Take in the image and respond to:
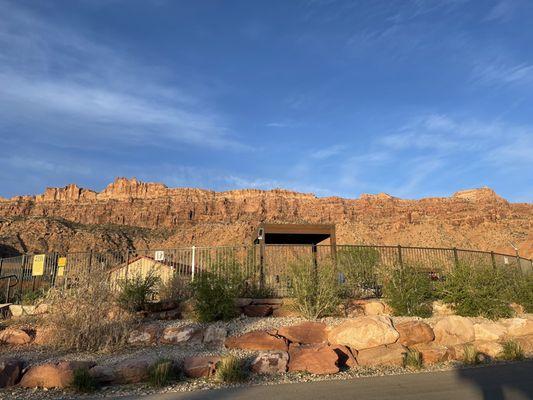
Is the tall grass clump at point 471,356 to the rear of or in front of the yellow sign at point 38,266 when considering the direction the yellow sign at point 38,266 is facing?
in front

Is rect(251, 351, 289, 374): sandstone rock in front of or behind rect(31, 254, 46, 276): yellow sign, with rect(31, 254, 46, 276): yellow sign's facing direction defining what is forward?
in front

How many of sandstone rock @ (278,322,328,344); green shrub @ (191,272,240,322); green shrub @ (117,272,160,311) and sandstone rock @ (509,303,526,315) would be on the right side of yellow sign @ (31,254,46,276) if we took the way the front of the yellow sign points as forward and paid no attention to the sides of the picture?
0

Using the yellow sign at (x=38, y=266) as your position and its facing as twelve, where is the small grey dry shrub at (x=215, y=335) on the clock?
The small grey dry shrub is roughly at 11 o'clock from the yellow sign.

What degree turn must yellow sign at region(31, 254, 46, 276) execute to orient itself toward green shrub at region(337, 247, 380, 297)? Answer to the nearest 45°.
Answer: approximately 45° to its left

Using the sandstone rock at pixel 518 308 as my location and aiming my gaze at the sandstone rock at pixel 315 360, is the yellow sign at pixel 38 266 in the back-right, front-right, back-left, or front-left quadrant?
front-right

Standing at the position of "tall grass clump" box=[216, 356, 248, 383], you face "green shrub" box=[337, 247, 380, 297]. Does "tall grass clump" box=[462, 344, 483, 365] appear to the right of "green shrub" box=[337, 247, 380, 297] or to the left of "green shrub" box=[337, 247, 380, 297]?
right

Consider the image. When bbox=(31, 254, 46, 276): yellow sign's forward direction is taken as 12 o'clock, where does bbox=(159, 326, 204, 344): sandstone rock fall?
The sandstone rock is roughly at 11 o'clock from the yellow sign.

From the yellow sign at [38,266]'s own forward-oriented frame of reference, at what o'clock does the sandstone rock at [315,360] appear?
The sandstone rock is roughly at 11 o'clock from the yellow sign.

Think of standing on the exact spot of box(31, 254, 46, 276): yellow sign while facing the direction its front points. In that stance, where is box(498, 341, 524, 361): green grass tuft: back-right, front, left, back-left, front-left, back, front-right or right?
front-left

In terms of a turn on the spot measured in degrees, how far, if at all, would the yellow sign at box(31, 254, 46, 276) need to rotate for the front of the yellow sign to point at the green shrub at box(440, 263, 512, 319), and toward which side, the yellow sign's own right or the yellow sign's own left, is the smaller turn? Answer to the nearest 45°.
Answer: approximately 45° to the yellow sign's own left

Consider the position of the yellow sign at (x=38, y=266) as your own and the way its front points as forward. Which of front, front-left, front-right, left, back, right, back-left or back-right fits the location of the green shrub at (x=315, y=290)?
front-left

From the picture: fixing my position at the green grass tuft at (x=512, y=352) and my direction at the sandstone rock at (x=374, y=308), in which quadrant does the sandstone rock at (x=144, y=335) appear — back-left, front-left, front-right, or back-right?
front-left

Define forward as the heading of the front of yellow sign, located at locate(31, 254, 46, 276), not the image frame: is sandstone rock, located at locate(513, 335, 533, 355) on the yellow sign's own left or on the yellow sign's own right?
on the yellow sign's own left

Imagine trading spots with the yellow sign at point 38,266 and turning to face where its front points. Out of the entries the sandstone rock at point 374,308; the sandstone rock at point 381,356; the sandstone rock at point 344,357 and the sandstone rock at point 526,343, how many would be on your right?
0

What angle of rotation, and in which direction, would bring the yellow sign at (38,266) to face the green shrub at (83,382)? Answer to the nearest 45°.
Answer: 0° — it already faces it

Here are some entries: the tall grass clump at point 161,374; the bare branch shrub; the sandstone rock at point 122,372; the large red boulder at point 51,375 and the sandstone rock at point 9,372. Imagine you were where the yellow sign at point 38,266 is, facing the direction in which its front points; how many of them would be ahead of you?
5

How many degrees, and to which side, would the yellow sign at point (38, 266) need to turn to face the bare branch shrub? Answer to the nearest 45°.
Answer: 0° — it already faces it

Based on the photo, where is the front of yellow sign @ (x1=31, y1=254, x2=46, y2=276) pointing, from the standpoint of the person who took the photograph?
facing the viewer

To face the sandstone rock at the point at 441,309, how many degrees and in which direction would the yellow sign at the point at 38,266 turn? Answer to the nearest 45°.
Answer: approximately 45° to its left
